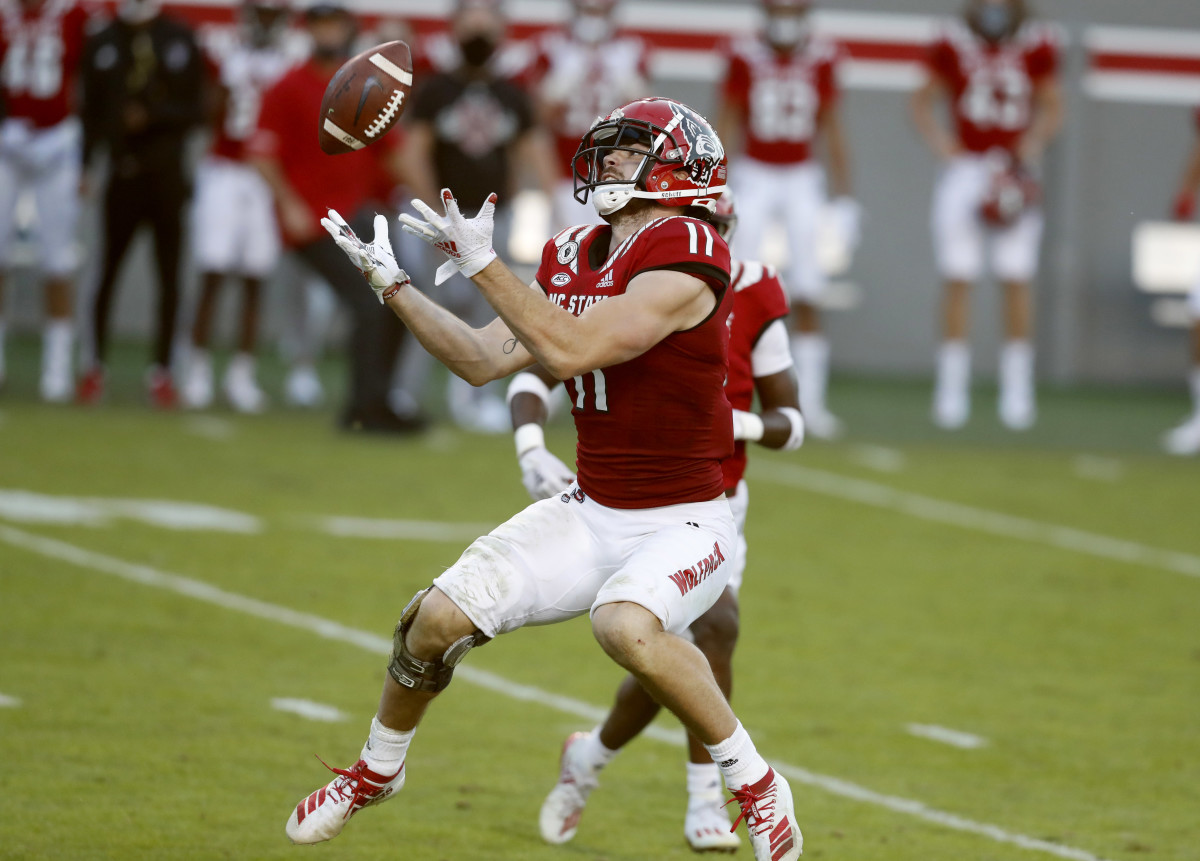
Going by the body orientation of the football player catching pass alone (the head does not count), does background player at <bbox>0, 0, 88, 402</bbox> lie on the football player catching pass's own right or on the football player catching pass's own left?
on the football player catching pass's own right

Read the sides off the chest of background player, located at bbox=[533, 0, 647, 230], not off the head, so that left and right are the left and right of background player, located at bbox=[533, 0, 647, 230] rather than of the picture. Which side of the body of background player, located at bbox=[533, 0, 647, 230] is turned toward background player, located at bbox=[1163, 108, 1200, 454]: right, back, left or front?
left

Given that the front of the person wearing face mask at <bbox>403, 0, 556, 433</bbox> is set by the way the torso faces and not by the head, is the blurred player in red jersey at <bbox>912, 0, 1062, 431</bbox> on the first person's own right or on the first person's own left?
on the first person's own left

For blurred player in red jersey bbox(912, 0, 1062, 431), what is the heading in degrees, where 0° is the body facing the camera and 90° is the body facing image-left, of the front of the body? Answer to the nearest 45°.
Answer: approximately 0°

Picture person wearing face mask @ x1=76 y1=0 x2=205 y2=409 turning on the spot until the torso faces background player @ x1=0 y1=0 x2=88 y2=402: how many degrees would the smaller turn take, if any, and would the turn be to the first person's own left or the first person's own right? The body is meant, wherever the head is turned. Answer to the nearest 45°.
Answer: approximately 135° to the first person's own right

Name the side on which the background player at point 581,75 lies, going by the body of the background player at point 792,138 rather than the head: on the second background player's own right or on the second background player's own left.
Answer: on the second background player's own right

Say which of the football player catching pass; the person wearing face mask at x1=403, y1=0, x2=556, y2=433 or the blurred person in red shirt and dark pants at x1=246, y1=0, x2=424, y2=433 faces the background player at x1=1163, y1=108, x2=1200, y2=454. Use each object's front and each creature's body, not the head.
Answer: the blurred person in red shirt and dark pants

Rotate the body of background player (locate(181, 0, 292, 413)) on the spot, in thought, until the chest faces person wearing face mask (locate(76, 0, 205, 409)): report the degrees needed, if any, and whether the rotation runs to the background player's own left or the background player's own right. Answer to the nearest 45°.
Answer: approximately 45° to the background player's own right
